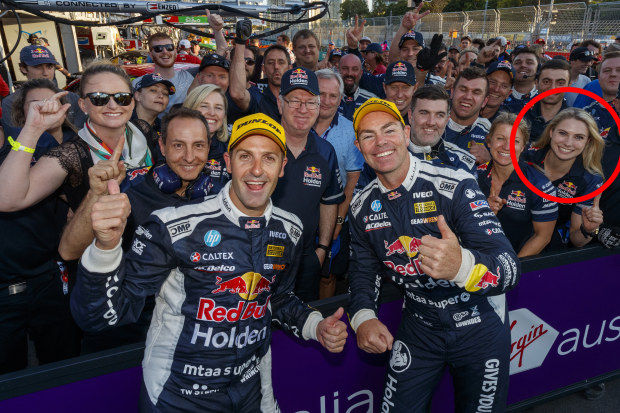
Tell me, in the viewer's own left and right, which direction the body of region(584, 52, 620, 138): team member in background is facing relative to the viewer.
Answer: facing the viewer

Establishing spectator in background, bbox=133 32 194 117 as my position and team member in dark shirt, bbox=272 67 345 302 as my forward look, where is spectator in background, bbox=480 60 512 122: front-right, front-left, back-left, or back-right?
front-left

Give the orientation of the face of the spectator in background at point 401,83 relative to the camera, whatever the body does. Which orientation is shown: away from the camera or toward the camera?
toward the camera

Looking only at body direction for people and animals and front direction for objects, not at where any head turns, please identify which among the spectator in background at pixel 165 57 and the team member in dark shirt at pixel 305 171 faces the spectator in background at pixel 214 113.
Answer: the spectator in background at pixel 165 57

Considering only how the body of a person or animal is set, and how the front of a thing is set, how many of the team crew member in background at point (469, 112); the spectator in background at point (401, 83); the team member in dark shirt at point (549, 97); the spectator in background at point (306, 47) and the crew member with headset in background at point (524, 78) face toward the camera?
5

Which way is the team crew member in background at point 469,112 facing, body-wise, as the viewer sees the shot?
toward the camera

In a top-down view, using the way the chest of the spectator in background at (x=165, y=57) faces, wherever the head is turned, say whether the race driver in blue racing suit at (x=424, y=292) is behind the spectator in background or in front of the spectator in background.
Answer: in front

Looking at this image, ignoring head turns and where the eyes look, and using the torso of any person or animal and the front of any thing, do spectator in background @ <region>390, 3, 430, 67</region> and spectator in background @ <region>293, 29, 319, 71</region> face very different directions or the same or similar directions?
same or similar directions

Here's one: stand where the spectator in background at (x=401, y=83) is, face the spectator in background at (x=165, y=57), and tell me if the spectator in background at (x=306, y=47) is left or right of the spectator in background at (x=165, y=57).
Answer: right

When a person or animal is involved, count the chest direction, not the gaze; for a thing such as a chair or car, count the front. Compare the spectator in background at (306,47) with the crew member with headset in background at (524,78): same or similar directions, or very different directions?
same or similar directions

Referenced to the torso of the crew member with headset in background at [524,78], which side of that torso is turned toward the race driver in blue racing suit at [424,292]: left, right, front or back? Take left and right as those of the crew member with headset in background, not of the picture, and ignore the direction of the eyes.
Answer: front

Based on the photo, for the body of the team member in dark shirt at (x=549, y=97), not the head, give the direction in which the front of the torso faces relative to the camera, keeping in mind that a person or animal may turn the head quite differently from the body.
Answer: toward the camera

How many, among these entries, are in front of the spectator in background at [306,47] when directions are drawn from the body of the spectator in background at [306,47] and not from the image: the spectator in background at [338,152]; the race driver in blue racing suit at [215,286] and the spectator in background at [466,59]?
2

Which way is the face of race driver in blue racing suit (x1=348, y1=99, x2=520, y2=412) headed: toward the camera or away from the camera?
toward the camera

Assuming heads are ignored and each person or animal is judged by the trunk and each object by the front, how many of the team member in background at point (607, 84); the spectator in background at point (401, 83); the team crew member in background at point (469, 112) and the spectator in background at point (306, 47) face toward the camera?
4
